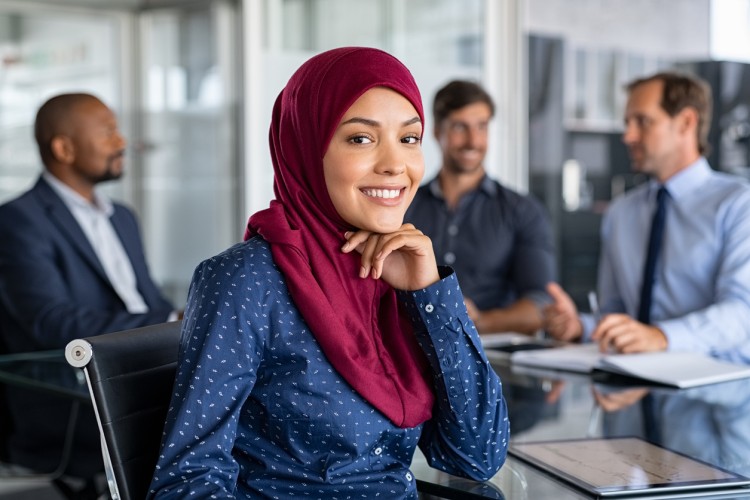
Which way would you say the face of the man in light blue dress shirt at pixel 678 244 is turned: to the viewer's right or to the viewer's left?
to the viewer's left

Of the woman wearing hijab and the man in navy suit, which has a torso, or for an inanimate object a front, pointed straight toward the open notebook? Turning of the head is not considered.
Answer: the man in navy suit

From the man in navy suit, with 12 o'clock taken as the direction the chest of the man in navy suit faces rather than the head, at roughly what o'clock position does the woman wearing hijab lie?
The woman wearing hijab is roughly at 1 o'clock from the man in navy suit.

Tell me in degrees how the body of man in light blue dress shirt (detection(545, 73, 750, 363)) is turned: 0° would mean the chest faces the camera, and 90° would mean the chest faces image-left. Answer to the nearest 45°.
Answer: approximately 45°

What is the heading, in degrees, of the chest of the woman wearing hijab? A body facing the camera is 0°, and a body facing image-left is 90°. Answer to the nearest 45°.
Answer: approximately 315°

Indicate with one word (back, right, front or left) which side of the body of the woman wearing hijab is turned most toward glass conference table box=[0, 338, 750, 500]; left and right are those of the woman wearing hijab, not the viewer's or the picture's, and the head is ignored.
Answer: left

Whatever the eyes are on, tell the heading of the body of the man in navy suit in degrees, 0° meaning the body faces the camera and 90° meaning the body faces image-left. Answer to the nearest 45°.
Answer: approximately 315°

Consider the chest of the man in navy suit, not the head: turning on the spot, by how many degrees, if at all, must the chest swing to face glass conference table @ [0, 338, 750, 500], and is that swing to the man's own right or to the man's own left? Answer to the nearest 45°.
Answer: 0° — they already face it

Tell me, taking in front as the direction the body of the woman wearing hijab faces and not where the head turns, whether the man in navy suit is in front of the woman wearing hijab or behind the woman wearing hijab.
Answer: behind

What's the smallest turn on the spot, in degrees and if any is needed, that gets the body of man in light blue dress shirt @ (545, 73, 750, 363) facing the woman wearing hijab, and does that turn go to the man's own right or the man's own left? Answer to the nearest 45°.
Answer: approximately 45° to the man's own left

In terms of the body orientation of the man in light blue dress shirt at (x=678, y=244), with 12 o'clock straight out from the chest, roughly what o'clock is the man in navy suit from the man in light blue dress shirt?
The man in navy suit is roughly at 1 o'clock from the man in light blue dress shirt.
